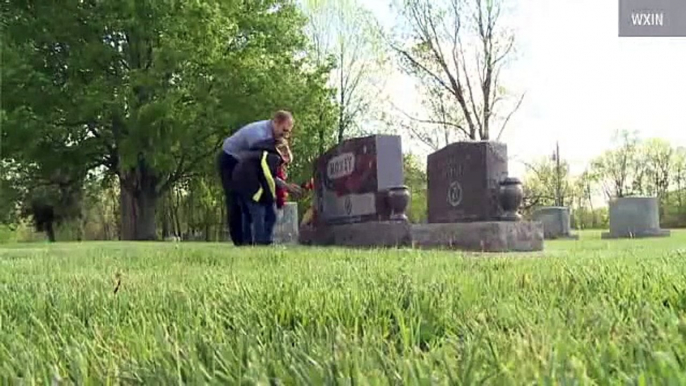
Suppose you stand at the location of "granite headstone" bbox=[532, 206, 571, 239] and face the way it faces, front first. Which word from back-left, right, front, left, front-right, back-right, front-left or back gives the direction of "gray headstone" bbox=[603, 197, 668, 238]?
left

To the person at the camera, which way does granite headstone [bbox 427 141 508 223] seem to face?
facing the viewer and to the left of the viewer

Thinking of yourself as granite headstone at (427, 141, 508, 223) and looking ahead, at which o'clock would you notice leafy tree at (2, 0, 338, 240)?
The leafy tree is roughly at 3 o'clock from the granite headstone.

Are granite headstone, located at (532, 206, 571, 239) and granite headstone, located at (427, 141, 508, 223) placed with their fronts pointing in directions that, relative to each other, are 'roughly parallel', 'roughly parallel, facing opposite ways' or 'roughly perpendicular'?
roughly parallel

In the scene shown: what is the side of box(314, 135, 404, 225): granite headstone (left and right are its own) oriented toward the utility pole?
back

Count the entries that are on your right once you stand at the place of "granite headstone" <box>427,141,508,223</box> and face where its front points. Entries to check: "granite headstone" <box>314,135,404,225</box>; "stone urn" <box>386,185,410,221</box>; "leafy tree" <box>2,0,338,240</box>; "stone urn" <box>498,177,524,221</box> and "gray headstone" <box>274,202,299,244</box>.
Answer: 4

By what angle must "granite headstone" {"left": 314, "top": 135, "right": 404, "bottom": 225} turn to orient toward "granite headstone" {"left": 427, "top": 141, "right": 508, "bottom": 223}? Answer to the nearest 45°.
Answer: approximately 90° to its left

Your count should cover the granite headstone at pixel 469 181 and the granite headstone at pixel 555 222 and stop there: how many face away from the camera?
0

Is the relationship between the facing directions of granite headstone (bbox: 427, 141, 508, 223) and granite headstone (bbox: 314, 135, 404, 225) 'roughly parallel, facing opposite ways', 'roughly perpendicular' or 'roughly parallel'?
roughly parallel

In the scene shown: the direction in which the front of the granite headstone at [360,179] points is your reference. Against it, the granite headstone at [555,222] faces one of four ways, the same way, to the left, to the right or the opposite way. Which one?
the same way

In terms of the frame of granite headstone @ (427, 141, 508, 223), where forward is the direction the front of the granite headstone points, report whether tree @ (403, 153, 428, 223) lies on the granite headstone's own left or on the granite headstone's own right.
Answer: on the granite headstone's own right

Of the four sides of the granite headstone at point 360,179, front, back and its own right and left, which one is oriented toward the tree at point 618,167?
back

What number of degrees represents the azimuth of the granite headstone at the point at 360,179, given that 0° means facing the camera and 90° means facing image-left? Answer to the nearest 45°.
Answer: approximately 45°
